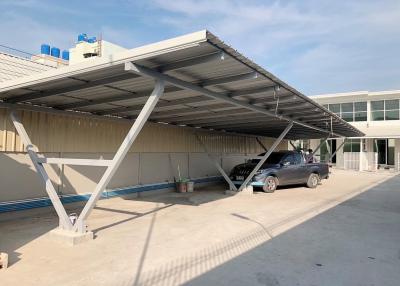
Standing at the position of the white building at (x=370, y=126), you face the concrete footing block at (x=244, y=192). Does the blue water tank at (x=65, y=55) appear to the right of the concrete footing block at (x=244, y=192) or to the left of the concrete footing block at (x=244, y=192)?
right

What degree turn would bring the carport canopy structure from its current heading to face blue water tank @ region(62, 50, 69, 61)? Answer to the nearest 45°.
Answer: approximately 180°

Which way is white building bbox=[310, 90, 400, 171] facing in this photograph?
toward the camera

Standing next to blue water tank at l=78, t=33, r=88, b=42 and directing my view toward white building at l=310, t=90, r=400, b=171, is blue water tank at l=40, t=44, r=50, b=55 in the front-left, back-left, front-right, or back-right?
back-right

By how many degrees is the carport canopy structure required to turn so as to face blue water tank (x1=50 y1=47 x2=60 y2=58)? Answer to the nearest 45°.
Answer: approximately 180°

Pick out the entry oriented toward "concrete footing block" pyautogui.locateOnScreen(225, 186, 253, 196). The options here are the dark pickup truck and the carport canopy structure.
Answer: the dark pickup truck

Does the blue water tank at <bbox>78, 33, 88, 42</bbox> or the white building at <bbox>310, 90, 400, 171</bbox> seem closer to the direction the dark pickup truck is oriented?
the blue water tank

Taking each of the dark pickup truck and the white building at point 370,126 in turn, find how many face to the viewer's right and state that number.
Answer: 0

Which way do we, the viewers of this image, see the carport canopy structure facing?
facing the viewer and to the right of the viewer

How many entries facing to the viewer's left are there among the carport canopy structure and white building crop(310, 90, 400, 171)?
0

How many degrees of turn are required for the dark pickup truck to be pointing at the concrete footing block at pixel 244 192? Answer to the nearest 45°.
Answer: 0° — it already faces it

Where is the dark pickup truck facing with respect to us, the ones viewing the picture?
facing the viewer and to the left of the viewer

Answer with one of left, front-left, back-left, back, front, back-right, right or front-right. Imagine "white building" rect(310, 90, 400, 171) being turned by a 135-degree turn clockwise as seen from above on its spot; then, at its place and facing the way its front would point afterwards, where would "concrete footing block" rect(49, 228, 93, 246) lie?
back-left

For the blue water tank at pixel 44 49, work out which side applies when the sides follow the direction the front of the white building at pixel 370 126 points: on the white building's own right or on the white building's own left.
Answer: on the white building's own right

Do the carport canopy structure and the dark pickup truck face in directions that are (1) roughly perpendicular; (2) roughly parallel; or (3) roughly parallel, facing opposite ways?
roughly perpendicular

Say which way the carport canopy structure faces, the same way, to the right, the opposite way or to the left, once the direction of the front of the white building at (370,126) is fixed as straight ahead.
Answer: to the left
